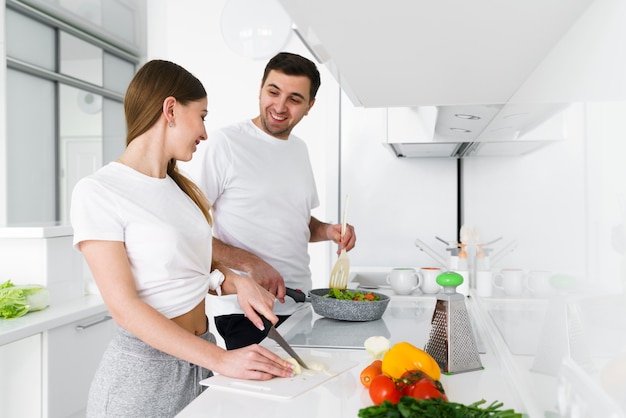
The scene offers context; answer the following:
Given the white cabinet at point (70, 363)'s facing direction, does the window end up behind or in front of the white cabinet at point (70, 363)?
behind

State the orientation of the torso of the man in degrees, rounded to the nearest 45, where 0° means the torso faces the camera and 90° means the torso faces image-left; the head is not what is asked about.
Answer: approximately 315°

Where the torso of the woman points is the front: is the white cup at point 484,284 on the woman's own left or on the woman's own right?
on the woman's own left

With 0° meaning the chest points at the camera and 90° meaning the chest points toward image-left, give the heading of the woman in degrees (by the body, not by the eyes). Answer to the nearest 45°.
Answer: approximately 315°

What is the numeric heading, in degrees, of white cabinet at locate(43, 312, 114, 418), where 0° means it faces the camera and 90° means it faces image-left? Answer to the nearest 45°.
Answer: approximately 315°

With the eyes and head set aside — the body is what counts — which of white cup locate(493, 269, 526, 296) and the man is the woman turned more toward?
the white cup
